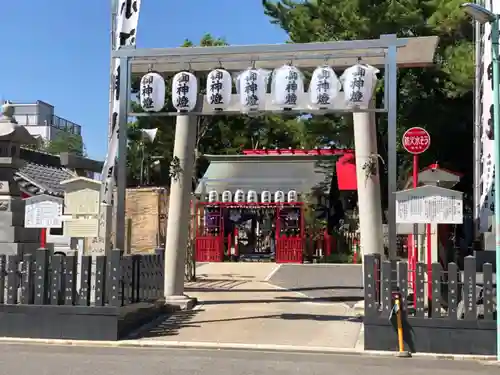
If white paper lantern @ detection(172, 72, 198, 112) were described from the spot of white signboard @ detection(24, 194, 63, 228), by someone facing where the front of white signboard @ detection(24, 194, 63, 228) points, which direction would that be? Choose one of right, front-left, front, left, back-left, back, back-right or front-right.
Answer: left

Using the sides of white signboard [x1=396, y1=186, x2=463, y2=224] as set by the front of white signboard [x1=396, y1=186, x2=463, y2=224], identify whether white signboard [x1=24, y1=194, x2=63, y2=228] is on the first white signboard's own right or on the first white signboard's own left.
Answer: on the first white signboard's own right

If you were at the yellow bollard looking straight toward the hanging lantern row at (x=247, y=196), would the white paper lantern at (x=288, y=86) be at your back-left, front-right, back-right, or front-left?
front-left

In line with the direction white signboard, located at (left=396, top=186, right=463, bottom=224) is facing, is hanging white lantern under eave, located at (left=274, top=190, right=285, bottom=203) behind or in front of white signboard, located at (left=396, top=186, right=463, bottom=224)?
behind

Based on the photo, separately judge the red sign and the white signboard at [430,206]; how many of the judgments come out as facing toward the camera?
2

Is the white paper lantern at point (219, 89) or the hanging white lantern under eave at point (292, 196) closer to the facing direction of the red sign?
the white paper lantern

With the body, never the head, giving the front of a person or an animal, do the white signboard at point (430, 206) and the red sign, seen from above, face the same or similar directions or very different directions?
same or similar directions

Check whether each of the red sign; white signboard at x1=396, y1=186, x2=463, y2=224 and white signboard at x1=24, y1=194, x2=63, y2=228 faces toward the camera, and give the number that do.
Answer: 3

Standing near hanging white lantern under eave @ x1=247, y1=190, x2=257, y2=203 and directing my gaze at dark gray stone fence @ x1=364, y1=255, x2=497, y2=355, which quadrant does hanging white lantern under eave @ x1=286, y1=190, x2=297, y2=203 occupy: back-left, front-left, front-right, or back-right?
front-left

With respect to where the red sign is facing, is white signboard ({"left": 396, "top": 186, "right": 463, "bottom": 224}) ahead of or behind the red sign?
ahead

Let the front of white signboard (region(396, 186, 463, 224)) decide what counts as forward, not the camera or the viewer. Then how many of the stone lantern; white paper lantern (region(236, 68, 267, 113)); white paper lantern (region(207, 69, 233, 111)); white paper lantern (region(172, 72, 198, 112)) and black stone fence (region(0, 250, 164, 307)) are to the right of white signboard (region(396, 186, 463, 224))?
5

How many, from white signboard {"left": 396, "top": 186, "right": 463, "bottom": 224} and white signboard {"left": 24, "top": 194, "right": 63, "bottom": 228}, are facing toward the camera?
2

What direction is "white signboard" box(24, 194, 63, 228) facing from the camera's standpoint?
toward the camera

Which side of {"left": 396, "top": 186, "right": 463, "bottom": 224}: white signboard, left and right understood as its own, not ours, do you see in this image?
front
